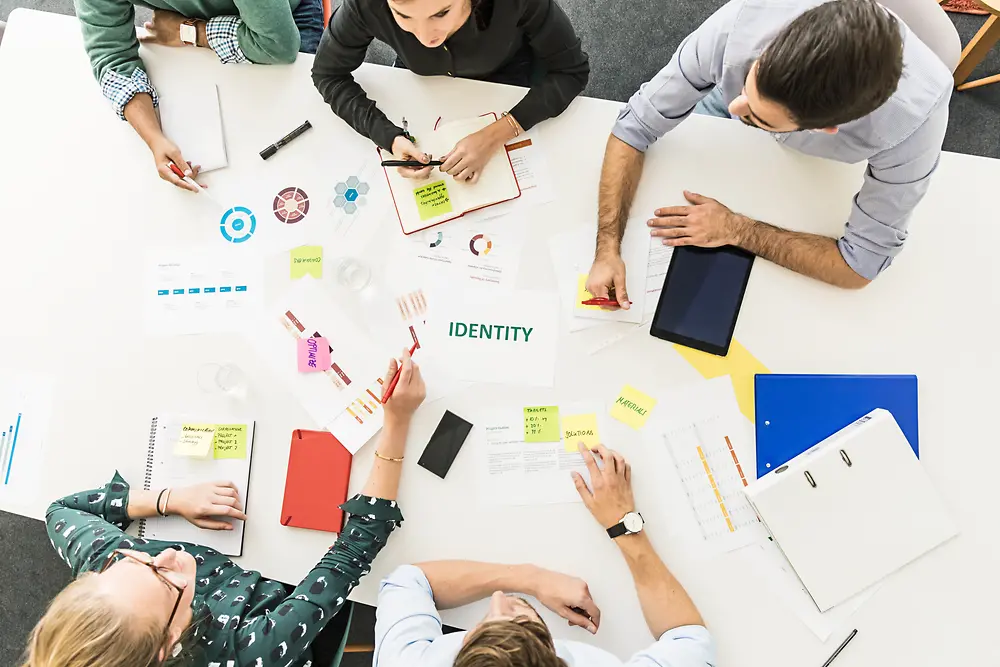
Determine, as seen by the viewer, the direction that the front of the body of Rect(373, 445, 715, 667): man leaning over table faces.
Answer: away from the camera

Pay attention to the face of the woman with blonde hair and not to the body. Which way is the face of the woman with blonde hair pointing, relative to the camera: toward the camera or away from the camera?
away from the camera

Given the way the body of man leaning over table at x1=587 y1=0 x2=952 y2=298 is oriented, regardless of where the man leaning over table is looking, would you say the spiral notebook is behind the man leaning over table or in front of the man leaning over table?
in front

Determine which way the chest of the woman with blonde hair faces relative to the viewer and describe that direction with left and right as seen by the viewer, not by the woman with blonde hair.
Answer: facing away from the viewer and to the right of the viewer

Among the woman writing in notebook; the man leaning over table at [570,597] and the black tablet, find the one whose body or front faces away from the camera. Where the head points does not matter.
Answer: the man leaning over table
